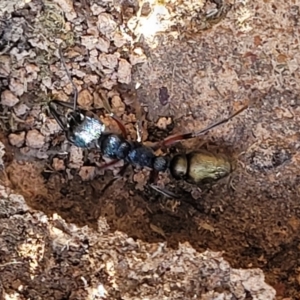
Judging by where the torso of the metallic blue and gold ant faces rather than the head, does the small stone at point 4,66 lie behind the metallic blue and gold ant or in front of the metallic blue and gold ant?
in front

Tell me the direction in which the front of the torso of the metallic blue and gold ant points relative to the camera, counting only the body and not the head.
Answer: to the viewer's left

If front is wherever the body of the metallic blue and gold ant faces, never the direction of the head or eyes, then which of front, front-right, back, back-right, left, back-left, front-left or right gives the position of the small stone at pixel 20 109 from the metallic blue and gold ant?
front
